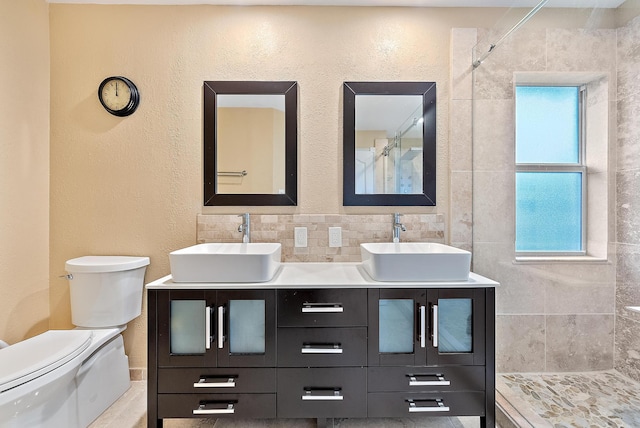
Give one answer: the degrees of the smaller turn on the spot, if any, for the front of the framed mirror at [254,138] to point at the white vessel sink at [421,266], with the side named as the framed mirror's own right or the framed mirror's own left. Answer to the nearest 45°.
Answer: approximately 45° to the framed mirror's own left

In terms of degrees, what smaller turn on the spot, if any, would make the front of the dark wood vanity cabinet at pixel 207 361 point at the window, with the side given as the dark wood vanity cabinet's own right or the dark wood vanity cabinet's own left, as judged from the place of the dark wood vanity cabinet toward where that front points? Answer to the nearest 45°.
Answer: approximately 90° to the dark wood vanity cabinet's own left

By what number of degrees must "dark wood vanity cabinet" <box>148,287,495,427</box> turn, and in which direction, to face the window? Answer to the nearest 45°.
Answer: approximately 90° to its left

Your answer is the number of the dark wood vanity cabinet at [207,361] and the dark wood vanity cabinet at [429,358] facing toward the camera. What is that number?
2

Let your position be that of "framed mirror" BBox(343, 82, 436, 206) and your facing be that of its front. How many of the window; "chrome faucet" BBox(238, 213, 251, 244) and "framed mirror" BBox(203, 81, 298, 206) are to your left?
1
